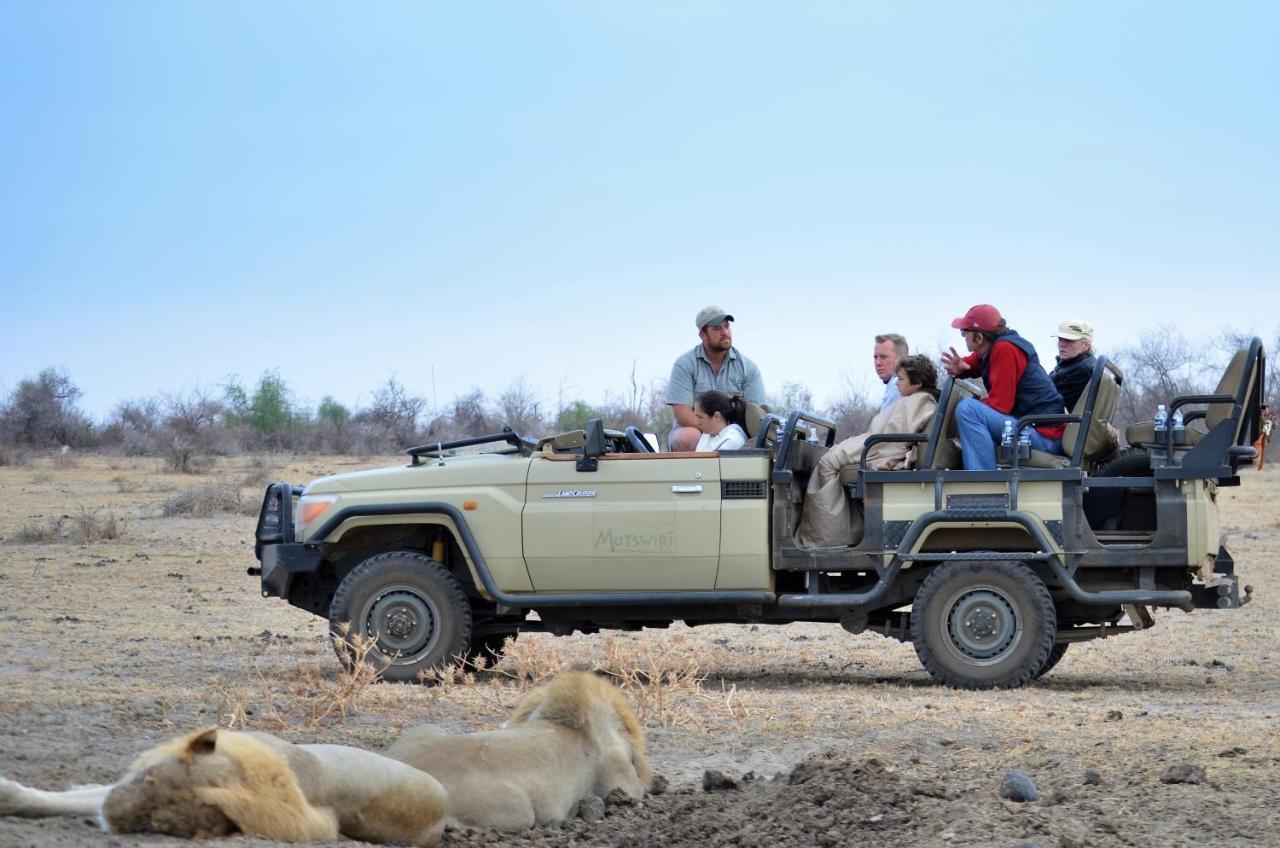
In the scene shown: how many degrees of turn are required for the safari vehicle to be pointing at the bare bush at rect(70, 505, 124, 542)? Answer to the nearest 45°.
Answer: approximately 45° to its right

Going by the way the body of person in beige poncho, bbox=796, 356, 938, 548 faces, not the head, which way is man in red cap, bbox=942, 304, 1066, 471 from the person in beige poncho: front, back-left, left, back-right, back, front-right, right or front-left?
back

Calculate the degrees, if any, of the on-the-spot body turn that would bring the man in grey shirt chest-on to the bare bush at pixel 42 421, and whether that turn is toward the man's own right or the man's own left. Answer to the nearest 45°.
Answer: approximately 135° to the man's own right

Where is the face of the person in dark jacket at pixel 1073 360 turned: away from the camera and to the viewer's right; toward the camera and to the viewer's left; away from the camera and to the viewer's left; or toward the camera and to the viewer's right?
toward the camera and to the viewer's left

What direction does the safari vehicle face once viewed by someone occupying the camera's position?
facing to the left of the viewer

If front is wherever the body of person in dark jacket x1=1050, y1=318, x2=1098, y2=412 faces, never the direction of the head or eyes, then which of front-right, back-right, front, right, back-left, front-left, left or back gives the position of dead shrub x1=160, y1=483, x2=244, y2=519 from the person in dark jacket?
right

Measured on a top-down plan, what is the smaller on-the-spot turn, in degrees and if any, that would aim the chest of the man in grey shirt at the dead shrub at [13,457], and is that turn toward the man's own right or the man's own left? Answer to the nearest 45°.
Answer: approximately 135° to the man's own right

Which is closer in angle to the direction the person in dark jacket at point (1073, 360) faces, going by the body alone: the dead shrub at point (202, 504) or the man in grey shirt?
the man in grey shirt

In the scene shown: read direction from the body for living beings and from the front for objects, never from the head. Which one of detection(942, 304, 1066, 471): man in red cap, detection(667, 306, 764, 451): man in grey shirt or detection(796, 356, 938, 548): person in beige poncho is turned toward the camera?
the man in grey shirt

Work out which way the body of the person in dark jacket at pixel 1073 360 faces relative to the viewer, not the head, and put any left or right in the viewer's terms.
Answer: facing the viewer and to the left of the viewer

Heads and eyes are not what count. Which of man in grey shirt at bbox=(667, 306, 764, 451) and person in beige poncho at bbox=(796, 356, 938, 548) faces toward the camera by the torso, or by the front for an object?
the man in grey shirt

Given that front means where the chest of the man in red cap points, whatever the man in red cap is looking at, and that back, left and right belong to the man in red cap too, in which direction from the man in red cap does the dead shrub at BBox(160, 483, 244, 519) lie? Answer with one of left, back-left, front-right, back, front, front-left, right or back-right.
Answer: front-right

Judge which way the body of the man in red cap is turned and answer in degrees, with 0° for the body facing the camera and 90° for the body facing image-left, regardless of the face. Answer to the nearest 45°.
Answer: approximately 90°

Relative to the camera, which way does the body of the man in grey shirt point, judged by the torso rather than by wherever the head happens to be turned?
toward the camera

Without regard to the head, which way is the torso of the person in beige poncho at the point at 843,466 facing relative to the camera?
to the viewer's left

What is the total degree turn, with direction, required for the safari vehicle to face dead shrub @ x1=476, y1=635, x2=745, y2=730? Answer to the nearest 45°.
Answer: approximately 45° to its left
